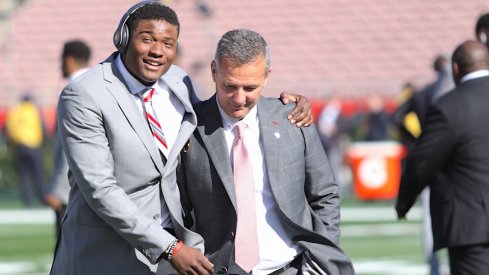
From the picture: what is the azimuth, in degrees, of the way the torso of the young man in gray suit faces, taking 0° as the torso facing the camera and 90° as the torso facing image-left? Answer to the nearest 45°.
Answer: approximately 315°

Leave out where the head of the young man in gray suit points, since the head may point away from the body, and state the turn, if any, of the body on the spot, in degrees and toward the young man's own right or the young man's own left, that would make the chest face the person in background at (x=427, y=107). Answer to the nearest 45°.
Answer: approximately 90° to the young man's own left
